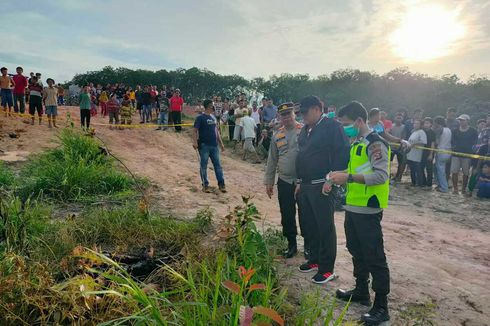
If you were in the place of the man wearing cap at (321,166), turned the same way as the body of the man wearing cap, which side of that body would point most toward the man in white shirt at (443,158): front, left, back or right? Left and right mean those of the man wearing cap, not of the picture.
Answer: back

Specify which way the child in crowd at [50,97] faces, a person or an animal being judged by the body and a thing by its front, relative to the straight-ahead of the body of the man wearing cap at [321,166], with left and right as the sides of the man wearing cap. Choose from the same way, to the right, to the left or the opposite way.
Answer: to the left

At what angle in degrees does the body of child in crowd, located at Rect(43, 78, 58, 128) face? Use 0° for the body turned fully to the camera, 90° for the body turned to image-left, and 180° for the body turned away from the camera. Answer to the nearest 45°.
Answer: approximately 0°

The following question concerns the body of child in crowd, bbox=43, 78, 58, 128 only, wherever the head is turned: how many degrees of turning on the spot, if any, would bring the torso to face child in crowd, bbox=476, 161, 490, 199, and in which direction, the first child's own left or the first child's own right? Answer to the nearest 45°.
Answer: approximately 45° to the first child's own left

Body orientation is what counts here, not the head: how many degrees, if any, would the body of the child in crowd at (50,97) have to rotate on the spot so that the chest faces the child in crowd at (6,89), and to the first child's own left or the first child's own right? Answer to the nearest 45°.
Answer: approximately 135° to the first child's own right
